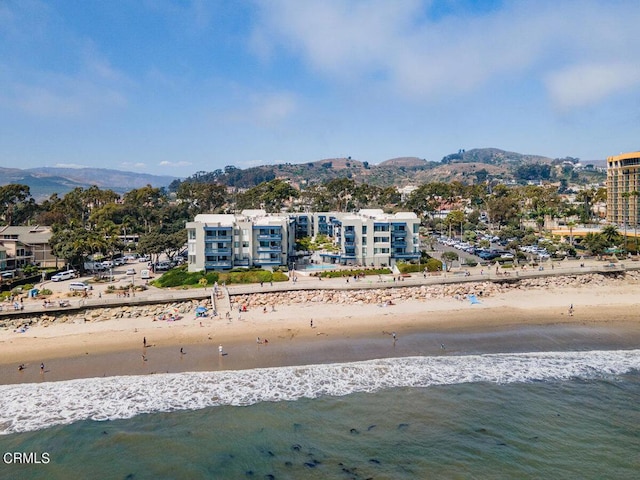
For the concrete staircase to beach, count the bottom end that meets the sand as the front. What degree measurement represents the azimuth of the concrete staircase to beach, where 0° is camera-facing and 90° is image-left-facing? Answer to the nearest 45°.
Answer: approximately 0°

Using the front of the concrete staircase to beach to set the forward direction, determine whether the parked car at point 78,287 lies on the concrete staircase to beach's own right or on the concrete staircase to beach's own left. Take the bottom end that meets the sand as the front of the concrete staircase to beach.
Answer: on the concrete staircase to beach's own right
